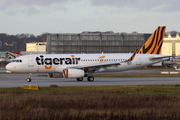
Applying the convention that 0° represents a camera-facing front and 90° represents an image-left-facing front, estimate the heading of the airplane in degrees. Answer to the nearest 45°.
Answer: approximately 90°
